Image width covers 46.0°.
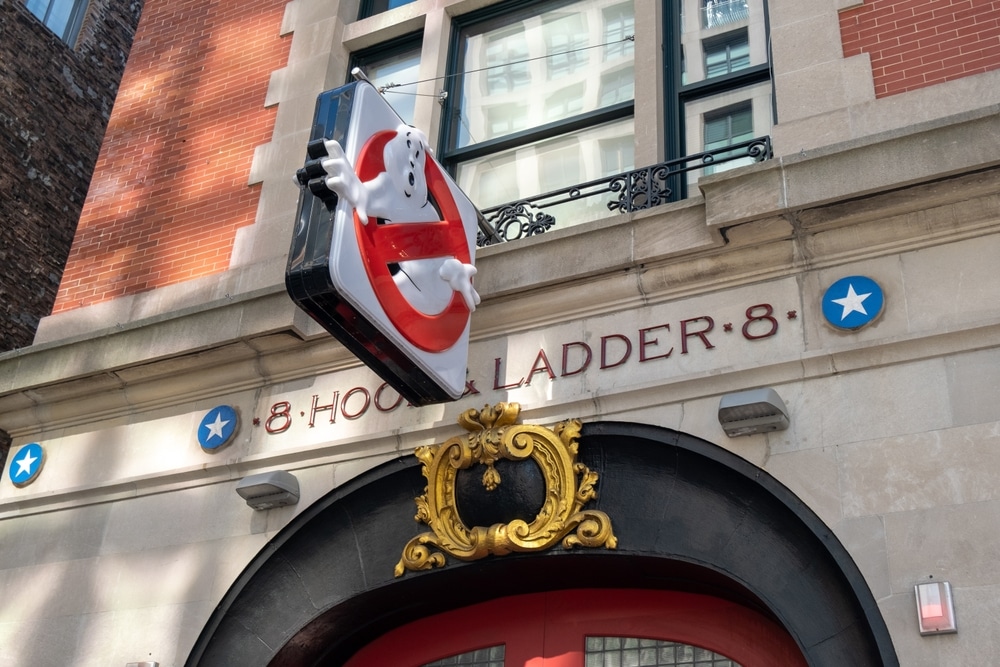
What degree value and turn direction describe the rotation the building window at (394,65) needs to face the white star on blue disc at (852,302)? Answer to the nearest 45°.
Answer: approximately 90° to its left

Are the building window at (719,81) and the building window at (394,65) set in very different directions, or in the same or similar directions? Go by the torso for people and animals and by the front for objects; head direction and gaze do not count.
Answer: same or similar directions

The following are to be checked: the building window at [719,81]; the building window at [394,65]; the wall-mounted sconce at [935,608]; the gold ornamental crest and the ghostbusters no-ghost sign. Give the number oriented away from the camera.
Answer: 0

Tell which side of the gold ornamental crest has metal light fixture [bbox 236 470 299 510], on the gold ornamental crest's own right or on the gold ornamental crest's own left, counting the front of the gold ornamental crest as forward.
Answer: on the gold ornamental crest's own right

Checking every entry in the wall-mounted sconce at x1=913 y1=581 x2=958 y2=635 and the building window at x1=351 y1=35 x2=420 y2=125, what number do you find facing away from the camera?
0

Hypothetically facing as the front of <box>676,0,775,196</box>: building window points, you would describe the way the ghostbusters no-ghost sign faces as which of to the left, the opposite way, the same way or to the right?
to the left

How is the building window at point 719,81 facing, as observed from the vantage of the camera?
facing the viewer and to the left of the viewer

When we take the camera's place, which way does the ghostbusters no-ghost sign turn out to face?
facing the viewer and to the right of the viewer

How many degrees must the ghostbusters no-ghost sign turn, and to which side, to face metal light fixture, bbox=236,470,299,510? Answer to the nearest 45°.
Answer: approximately 135° to its left
